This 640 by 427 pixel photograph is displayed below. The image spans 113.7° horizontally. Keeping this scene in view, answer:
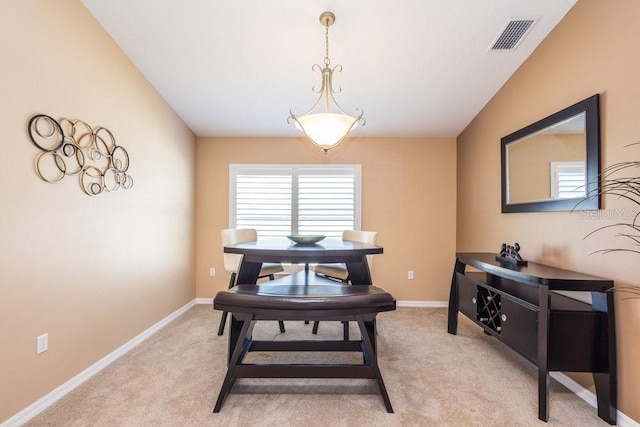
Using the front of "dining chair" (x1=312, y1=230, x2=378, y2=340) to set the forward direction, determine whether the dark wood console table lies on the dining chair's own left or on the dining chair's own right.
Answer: on the dining chair's own left

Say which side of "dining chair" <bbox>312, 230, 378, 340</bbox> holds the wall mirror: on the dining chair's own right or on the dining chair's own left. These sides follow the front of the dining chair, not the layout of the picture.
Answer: on the dining chair's own left

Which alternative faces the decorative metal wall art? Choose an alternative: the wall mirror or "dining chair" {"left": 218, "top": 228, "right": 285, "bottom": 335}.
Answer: the wall mirror

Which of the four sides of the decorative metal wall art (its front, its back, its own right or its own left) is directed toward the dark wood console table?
front

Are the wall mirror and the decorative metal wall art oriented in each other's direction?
yes

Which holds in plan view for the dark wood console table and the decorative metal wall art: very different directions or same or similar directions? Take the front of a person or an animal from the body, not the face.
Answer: very different directions

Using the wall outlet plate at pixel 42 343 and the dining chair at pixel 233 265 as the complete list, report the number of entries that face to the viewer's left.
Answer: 0

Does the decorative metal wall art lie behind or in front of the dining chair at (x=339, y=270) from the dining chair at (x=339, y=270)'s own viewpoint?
in front

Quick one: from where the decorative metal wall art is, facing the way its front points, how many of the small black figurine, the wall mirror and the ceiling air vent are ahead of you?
3

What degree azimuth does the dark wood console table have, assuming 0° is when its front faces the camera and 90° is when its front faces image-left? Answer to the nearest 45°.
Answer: approximately 45°
